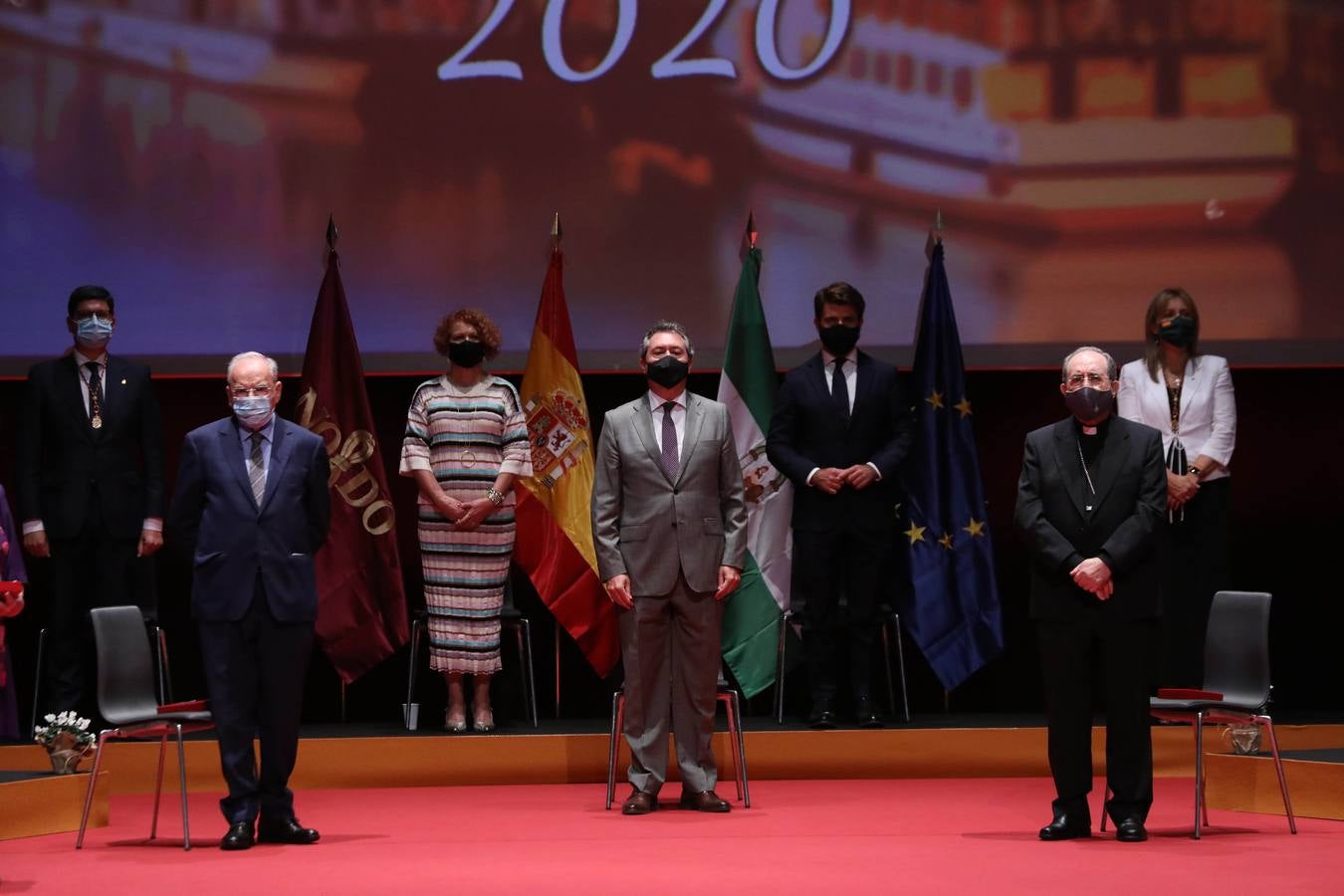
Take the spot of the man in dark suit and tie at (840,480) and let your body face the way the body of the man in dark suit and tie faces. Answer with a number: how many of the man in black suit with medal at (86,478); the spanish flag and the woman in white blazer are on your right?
2

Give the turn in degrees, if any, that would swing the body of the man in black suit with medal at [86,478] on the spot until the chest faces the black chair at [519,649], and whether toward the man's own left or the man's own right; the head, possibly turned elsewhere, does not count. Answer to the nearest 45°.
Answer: approximately 90° to the man's own left

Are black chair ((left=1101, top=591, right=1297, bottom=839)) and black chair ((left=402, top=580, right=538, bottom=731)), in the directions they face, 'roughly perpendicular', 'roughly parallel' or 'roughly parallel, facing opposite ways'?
roughly perpendicular

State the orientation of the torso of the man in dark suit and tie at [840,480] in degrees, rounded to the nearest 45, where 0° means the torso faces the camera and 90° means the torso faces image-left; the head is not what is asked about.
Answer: approximately 0°

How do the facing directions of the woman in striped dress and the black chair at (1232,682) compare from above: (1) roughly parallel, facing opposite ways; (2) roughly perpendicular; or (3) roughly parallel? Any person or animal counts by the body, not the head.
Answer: roughly perpendicular

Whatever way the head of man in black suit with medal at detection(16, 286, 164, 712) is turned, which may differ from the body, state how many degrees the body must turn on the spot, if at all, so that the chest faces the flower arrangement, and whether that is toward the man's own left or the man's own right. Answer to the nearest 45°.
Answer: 0° — they already face it

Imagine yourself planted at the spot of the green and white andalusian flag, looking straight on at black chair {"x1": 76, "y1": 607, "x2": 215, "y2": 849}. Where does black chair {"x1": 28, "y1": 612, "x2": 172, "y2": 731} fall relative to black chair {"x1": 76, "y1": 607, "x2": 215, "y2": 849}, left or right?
right

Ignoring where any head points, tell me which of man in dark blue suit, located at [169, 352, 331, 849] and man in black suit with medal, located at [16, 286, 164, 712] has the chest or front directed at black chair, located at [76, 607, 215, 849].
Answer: the man in black suit with medal
